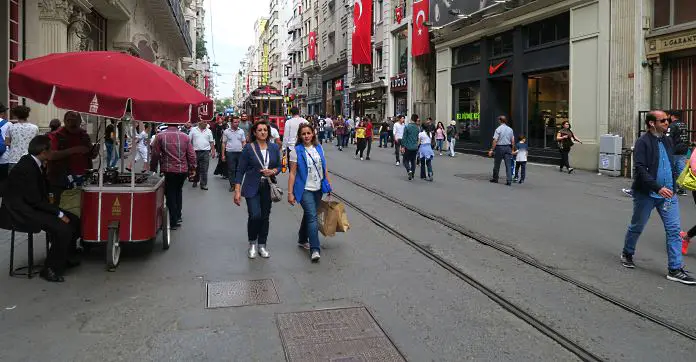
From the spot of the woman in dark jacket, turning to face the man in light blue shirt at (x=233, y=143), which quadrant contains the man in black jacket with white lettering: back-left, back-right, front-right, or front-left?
front-right

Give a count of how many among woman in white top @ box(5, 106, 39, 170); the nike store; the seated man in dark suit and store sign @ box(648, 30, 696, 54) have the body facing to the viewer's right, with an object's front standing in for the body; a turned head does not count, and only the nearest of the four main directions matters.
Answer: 1

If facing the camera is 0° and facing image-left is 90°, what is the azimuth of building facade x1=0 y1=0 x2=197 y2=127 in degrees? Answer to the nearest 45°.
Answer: approximately 315°

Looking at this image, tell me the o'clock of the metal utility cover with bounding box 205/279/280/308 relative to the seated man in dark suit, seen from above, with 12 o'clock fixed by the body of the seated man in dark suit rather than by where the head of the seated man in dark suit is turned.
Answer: The metal utility cover is roughly at 1 o'clock from the seated man in dark suit.

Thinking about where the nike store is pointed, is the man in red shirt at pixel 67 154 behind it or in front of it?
in front

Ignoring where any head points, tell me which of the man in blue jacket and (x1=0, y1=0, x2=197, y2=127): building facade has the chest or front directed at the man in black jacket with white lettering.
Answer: the building facade

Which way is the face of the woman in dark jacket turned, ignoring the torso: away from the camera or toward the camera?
toward the camera

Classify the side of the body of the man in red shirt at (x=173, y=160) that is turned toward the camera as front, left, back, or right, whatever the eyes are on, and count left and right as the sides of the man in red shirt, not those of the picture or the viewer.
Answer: back

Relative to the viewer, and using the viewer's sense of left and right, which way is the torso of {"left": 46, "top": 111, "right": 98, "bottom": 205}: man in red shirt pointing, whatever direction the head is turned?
facing the viewer and to the right of the viewer

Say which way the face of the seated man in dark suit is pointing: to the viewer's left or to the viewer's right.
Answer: to the viewer's right
